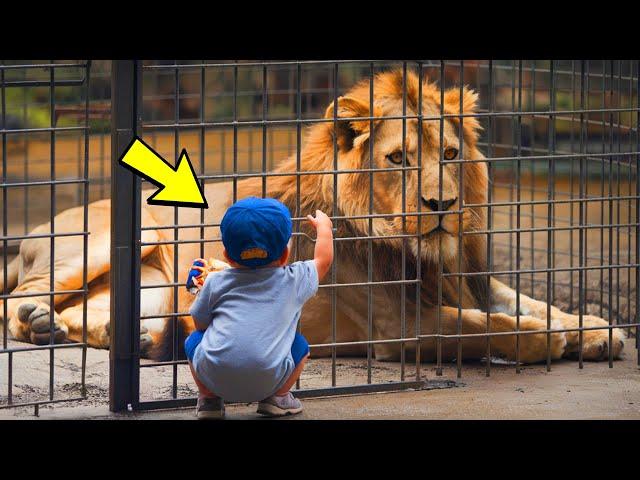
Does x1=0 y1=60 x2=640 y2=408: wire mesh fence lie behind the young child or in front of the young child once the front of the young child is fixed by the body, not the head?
in front

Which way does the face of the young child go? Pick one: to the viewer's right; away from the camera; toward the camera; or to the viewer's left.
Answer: away from the camera

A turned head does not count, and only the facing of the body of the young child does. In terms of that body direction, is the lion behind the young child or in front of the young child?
in front

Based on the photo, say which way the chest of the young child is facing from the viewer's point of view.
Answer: away from the camera

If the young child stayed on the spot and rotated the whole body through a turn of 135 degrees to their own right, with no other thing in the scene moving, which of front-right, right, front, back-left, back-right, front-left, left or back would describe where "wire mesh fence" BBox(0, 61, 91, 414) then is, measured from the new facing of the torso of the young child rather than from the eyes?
back
